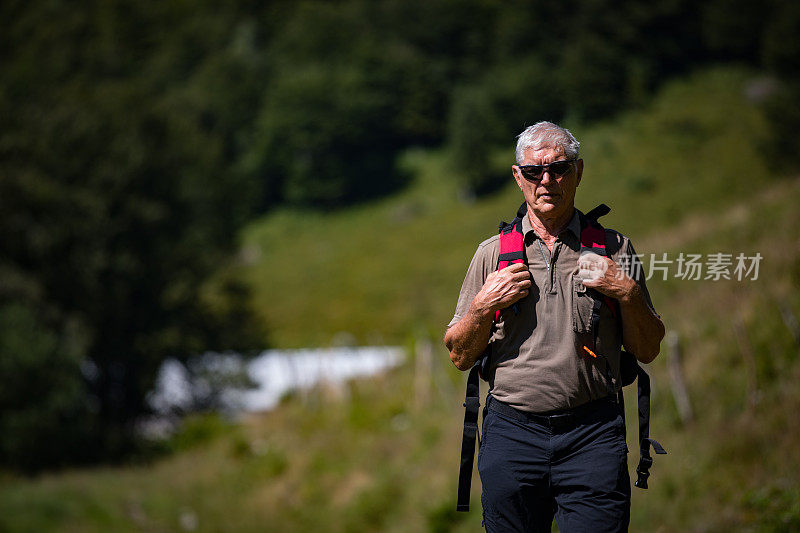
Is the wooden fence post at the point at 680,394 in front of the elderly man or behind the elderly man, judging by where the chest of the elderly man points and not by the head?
behind

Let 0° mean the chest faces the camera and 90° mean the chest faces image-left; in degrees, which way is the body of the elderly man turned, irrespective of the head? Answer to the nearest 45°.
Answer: approximately 0°

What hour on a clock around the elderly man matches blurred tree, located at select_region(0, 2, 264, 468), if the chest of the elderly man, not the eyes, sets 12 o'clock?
The blurred tree is roughly at 5 o'clock from the elderly man.

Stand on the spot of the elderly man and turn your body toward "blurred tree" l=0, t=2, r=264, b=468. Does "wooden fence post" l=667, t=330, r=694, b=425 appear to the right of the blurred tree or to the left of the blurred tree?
right
